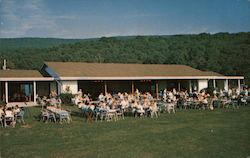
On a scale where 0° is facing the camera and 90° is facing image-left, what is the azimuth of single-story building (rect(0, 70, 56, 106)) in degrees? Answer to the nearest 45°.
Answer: approximately 0°
